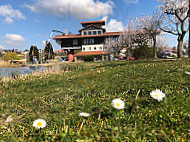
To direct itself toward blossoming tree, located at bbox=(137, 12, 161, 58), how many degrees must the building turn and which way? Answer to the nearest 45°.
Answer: approximately 45° to its left

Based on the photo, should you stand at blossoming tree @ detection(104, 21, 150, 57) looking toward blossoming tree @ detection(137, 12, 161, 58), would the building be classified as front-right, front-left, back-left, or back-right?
back-right

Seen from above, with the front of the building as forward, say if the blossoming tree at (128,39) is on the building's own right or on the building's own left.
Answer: on the building's own left

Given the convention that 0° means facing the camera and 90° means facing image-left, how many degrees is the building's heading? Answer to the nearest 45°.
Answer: approximately 0°
